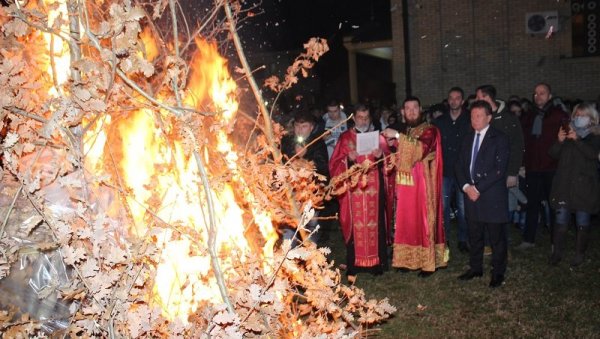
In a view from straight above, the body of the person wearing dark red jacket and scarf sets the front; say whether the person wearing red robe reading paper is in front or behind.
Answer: in front

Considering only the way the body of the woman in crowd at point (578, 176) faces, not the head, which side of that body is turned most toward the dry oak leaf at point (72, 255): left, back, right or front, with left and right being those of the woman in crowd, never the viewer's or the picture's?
front

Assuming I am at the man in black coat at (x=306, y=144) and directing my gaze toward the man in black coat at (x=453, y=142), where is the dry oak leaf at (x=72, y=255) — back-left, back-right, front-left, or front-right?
back-right

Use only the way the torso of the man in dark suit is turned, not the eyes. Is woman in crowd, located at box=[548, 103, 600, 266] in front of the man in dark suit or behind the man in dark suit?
behind

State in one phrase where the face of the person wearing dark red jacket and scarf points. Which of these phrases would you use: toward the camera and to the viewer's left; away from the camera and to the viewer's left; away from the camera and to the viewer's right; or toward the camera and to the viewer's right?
toward the camera and to the viewer's left

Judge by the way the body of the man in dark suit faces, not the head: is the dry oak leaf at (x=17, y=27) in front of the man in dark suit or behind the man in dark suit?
in front

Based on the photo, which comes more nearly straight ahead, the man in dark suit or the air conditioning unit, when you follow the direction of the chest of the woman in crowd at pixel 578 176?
the man in dark suit

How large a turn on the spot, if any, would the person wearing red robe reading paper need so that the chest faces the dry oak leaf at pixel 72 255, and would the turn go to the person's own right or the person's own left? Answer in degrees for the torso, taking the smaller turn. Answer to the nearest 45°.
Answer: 0° — they already face it
